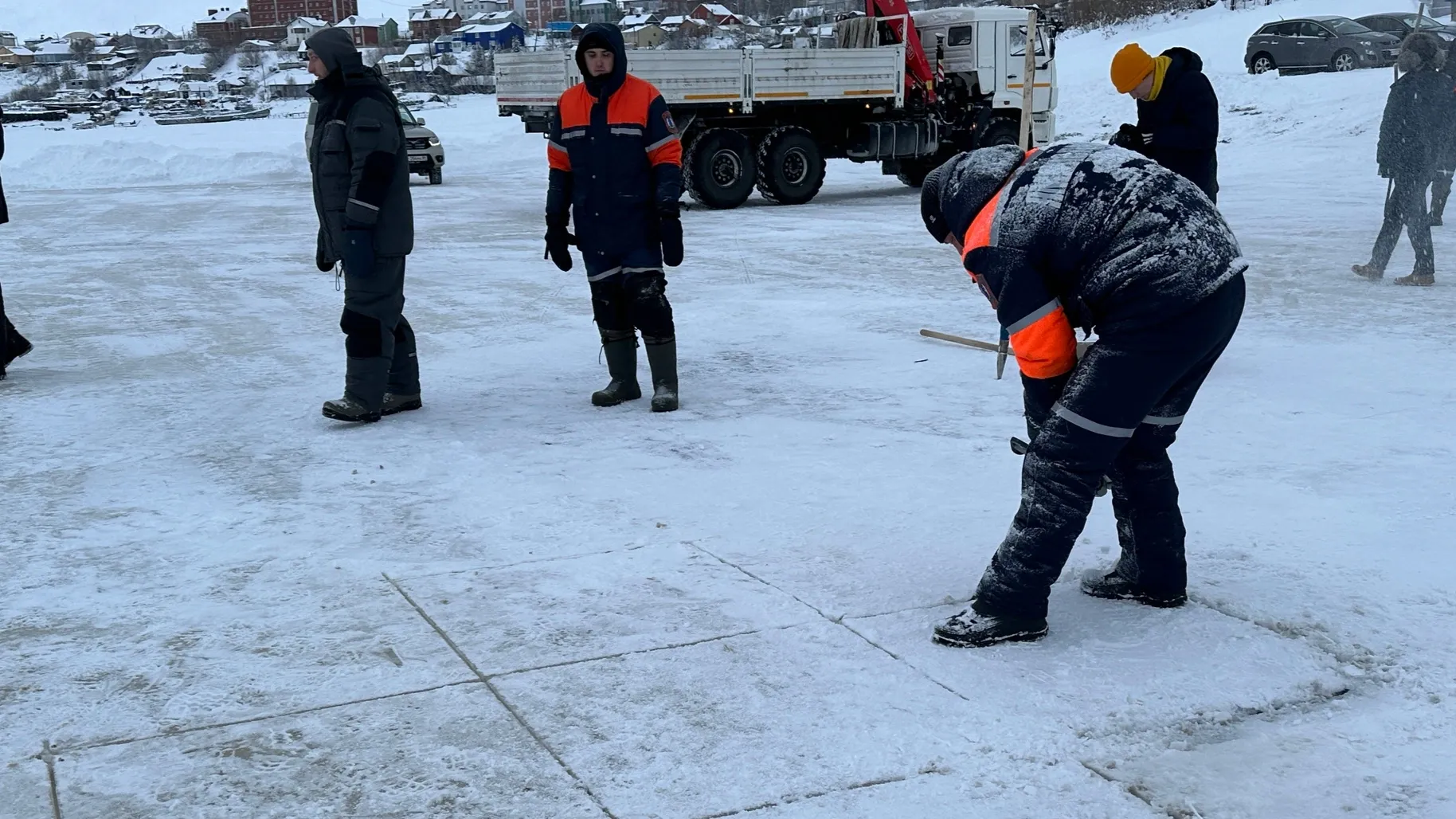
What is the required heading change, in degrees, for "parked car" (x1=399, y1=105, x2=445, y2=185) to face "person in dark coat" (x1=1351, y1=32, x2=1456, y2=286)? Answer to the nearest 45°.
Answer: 0° — it already faces them

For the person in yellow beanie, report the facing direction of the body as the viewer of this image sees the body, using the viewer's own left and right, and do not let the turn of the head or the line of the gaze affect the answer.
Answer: facing to the left of the viewer

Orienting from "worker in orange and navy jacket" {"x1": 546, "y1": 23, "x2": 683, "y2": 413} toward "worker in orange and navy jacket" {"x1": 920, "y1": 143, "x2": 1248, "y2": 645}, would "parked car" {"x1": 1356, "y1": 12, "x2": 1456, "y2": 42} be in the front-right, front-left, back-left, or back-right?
back-left

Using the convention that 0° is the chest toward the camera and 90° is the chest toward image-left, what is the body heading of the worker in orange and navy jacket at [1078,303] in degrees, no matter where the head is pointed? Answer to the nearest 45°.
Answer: approximately 90°

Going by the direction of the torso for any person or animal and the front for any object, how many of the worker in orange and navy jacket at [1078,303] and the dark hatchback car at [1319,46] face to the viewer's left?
1

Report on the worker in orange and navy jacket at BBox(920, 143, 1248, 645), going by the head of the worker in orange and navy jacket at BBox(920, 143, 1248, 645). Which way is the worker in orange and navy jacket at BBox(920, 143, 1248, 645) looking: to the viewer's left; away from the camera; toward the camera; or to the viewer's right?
to the viewer's left
